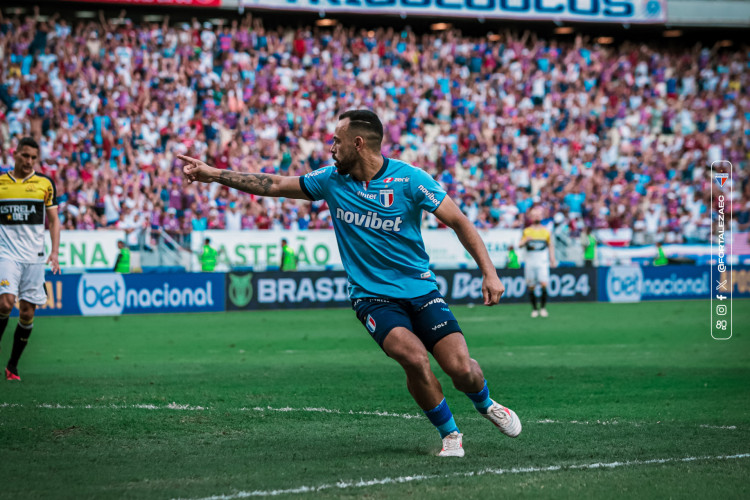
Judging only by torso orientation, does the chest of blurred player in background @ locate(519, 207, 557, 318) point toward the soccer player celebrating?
yes

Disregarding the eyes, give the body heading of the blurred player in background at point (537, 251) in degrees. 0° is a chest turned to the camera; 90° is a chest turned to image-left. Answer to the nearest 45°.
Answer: approximately 0°
